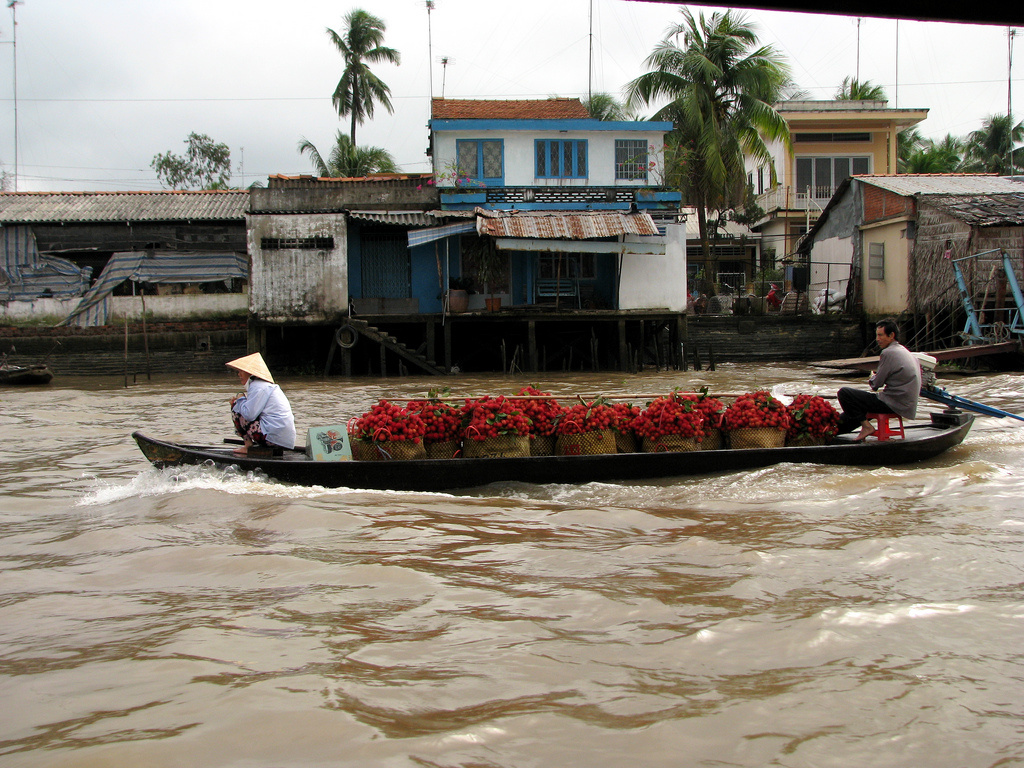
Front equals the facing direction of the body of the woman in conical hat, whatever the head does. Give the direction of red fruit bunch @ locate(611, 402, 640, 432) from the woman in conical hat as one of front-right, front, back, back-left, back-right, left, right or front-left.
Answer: back

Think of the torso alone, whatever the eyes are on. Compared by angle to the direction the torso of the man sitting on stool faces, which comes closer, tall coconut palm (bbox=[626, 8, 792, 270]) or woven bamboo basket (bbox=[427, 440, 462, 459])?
the woven bamboo basket

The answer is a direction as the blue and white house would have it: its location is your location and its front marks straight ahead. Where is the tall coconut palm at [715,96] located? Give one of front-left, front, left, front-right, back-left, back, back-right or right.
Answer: back-left

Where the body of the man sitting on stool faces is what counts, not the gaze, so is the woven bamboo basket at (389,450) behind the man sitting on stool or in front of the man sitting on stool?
in front

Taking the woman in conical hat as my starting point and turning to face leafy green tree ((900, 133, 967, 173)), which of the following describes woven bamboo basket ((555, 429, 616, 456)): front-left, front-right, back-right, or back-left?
front-right

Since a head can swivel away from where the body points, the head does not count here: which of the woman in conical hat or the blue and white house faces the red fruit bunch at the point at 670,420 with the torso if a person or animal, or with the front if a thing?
the blue and white house

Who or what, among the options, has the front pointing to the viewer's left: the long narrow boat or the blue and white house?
the long narrow boat

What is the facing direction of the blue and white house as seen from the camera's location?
facing the viewer

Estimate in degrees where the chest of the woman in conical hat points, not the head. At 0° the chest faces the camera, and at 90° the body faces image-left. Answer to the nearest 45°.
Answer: approximately 90°

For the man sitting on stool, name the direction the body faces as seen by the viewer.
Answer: to the viewer's left

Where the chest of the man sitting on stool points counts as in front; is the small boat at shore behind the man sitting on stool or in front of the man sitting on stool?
in front

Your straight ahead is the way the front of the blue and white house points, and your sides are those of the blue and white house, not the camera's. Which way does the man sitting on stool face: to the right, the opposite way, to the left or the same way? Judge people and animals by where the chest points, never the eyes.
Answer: to the right

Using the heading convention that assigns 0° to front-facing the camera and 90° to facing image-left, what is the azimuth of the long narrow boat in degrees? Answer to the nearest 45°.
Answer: approximately 90°

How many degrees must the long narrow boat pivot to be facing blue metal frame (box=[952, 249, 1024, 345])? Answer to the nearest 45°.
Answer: approximately 135° to its right

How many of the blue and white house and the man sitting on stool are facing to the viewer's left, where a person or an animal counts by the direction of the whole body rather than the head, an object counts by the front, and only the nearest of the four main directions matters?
1

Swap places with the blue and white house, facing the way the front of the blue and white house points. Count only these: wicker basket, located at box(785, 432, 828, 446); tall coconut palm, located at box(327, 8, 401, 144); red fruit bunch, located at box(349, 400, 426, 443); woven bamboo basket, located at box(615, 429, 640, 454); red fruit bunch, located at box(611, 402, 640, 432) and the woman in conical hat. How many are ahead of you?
5

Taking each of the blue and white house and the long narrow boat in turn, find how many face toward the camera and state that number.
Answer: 1

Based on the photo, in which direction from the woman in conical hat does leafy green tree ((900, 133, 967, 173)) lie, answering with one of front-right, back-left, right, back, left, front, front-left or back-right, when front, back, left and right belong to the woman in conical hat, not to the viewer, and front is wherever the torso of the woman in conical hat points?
back-right

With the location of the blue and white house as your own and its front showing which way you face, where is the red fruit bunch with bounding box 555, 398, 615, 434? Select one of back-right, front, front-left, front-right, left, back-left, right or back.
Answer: front
